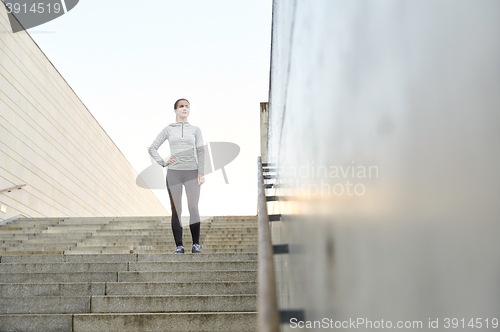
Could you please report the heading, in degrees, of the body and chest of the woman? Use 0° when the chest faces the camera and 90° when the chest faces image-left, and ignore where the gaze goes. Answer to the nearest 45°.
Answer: approximately 0°

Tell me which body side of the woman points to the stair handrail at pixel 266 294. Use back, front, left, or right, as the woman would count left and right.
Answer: front

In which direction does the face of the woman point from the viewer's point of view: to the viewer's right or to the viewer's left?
to the viewer's right
